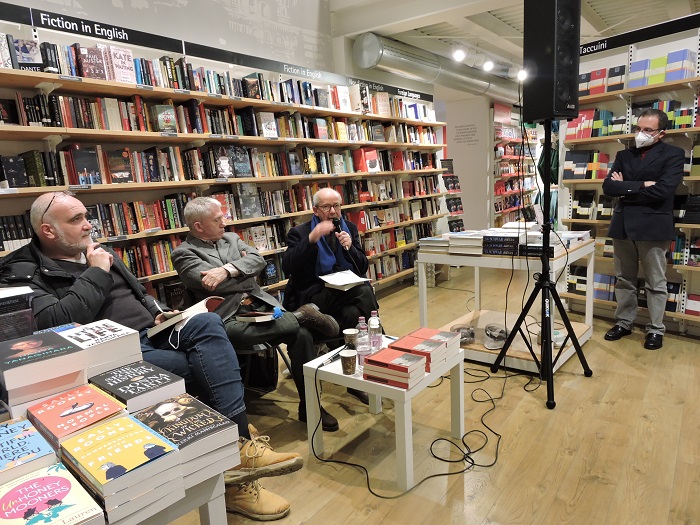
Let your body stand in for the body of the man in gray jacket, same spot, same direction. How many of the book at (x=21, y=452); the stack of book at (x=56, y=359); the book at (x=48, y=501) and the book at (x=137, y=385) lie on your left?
0

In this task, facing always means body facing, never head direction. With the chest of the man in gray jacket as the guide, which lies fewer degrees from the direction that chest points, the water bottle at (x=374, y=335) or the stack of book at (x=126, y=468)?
the water bottle

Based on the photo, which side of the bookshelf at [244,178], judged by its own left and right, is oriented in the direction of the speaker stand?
front

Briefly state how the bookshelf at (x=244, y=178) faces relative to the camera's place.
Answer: facing the viewer and to the right of the viewer

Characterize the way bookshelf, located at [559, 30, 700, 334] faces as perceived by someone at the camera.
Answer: facing the viewer and to the left of the viewer

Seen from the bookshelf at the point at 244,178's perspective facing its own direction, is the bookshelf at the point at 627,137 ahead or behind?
ahead

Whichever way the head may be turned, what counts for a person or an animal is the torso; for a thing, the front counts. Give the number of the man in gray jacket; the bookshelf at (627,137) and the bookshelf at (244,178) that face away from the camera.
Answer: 0

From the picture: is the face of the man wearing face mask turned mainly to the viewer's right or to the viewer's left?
to the viewer's left

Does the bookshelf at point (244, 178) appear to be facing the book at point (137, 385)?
no

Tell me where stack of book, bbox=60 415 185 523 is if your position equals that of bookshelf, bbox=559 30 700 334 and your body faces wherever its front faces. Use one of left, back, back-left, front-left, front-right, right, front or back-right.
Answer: front-left

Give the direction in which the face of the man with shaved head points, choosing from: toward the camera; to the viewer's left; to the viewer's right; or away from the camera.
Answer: to the viewer's right

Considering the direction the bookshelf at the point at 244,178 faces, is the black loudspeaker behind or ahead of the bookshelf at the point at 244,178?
ahead

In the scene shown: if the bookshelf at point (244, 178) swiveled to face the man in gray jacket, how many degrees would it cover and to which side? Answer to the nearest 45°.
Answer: approximately 45° to its right

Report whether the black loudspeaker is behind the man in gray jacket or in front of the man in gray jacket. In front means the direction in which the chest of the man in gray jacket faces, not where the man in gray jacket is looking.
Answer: in front

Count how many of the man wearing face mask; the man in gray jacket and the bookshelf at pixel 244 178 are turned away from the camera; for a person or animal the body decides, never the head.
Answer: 0

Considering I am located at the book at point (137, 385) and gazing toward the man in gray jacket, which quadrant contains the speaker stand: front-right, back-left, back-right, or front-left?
front-right

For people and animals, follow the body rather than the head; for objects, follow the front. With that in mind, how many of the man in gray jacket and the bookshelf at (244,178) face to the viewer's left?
0
